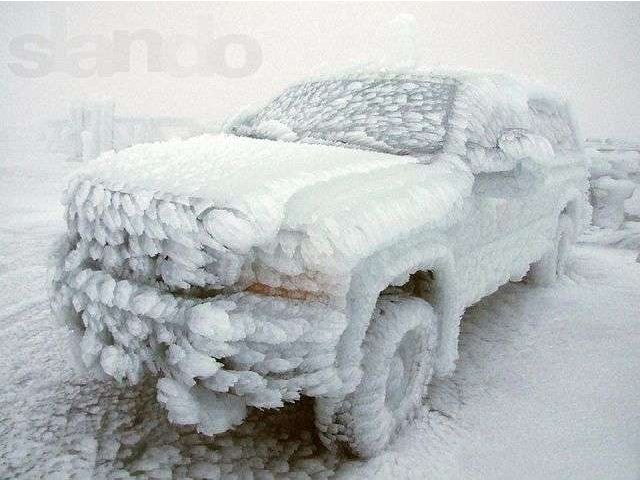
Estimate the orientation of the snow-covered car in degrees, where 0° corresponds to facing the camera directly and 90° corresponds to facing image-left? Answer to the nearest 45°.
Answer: approximately 45°
